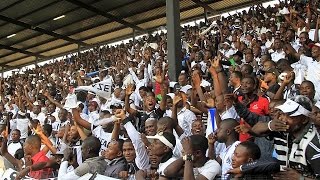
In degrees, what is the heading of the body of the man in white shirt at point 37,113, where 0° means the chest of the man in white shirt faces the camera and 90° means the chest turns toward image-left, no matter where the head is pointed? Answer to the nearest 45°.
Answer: approximately 45°

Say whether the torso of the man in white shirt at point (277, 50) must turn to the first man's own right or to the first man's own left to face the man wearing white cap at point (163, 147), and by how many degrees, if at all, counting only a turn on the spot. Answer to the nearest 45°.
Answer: approximately 45° to the first man's own left

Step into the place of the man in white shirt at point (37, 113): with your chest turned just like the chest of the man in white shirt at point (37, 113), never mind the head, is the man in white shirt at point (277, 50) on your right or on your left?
on your left

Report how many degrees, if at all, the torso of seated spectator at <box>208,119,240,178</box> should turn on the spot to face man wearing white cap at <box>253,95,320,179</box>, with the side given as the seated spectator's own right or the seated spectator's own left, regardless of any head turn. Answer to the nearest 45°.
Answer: approximately 135° to the seated spectator's own left

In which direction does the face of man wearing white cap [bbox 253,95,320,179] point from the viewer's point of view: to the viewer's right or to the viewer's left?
to the viewer's left

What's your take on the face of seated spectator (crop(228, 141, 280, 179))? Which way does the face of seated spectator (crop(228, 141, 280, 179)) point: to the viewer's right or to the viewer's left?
to the viewer's left
